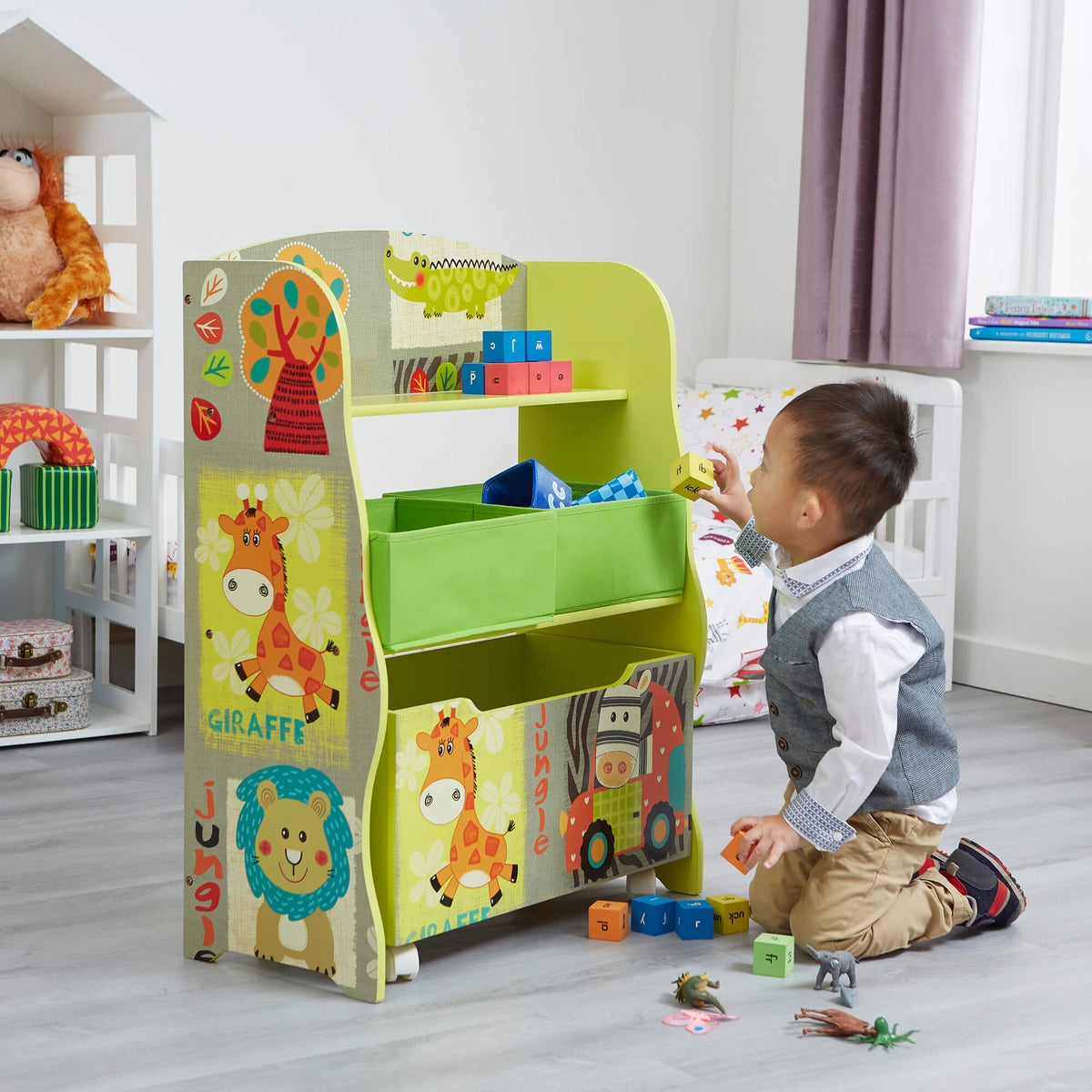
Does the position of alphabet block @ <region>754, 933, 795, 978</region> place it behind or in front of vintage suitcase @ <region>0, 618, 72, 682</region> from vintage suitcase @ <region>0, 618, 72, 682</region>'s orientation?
in front

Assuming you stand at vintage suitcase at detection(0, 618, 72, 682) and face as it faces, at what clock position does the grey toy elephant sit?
The grey toy elephant is roughly at 11 o'clock from the vintage suitcase.

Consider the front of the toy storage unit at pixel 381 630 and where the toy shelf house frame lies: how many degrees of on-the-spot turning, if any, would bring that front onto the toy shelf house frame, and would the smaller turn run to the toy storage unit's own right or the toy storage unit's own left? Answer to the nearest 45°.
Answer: approximately 180°

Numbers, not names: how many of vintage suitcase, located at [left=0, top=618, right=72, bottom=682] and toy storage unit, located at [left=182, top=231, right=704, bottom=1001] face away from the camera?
0

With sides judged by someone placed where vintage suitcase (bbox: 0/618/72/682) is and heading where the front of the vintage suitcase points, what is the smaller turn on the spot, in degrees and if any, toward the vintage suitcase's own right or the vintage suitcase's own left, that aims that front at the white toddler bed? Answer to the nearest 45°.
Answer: approximately 90° to the vintage suitcase's own left

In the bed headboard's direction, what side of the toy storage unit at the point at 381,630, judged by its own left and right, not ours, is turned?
left

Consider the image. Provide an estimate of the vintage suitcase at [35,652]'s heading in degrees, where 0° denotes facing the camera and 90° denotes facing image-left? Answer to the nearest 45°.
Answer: approximately 0°

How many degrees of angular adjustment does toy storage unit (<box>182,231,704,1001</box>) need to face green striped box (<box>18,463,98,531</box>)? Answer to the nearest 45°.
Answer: approximately 180°

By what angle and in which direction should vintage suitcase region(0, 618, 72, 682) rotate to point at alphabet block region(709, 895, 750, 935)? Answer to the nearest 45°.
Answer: approximately 45° to its left

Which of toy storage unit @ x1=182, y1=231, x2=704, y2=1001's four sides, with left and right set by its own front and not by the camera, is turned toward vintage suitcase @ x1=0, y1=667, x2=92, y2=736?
back

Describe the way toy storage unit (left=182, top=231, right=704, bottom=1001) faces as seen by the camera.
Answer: facing the viewer and to the right of the viewer
